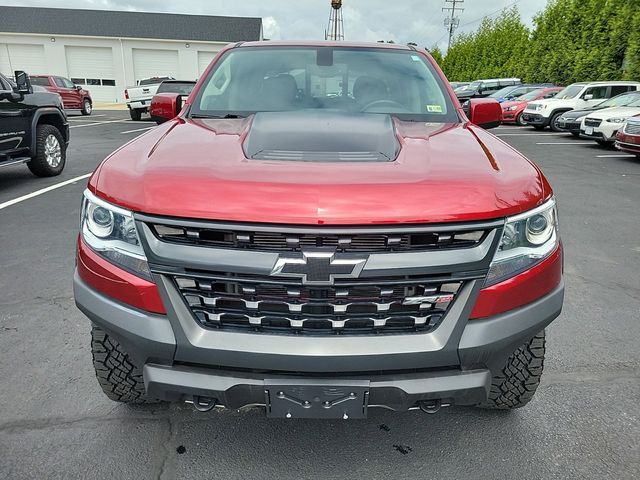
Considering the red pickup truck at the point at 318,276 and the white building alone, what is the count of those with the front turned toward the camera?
2

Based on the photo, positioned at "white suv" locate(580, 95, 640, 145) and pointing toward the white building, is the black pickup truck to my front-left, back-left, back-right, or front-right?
front-left

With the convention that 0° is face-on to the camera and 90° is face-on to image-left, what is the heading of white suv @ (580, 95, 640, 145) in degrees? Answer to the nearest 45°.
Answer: approximately 45°

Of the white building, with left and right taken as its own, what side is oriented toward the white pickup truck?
front

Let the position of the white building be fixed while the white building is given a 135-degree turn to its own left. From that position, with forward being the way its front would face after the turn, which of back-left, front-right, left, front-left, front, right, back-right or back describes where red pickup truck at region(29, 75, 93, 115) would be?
back-right

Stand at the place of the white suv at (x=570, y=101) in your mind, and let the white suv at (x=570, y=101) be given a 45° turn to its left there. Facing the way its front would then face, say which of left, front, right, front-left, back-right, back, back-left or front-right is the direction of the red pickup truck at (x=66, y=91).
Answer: right

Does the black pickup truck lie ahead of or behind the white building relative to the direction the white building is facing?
ahead

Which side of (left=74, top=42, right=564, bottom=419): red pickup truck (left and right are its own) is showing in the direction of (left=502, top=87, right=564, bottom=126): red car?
back

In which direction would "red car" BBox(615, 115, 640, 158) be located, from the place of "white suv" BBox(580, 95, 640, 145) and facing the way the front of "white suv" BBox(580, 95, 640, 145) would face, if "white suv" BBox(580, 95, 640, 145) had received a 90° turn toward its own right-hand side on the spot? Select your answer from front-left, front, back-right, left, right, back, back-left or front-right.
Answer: back-left

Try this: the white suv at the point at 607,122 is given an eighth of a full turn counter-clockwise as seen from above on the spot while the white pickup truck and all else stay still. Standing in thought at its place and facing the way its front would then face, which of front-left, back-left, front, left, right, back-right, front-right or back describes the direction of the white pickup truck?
right

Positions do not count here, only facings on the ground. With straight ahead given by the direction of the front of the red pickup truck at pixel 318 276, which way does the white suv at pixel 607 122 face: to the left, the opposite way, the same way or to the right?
to the right

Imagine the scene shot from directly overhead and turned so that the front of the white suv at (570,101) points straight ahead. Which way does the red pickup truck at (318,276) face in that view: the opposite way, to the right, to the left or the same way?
to the left

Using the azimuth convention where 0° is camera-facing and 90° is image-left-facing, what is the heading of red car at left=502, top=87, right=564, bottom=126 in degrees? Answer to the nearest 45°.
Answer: approximately 45°

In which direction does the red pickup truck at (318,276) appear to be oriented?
toward the camera

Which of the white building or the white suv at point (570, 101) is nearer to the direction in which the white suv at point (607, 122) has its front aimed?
the white building

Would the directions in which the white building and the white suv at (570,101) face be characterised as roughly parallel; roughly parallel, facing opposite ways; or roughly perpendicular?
roughly perpendicular

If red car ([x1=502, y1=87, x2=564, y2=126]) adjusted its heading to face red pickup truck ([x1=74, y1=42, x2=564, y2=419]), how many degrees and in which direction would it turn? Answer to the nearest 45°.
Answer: approximately 45° to its left

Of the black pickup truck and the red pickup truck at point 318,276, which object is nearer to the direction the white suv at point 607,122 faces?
the black pickup truck

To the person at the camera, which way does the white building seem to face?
facing the viewer
